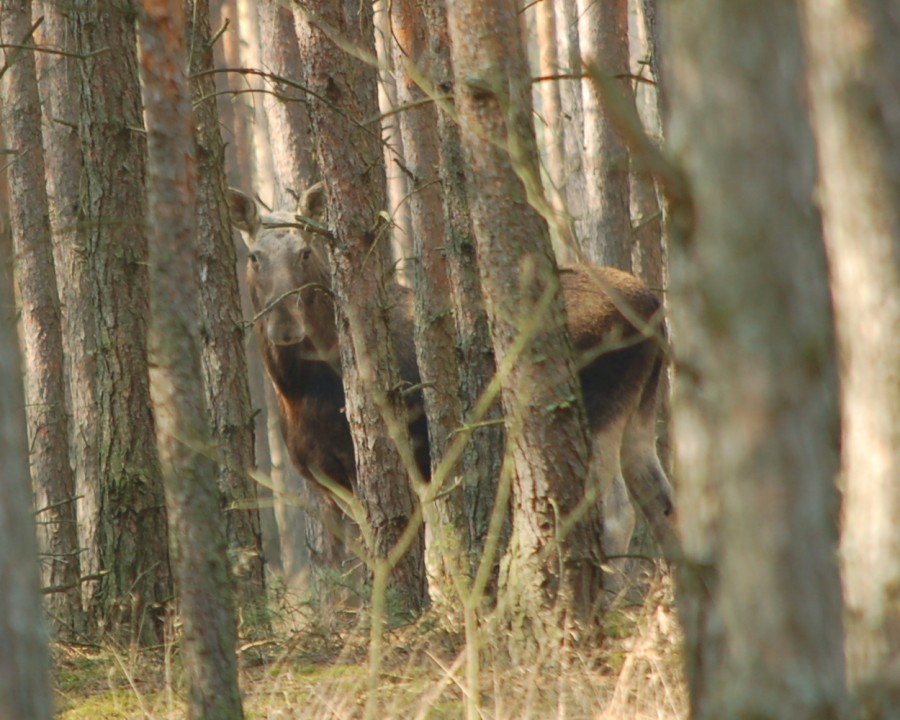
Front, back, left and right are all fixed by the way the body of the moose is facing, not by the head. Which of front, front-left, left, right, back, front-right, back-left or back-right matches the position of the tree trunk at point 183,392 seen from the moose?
left

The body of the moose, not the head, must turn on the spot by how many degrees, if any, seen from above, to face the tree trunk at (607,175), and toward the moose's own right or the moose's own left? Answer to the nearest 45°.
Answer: approximately 135° to the moose's own right

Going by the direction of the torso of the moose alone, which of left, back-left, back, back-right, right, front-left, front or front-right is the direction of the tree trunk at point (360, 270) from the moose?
left

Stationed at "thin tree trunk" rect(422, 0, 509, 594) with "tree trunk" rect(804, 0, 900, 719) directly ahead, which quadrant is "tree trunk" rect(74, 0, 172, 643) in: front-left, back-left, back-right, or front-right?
front-right

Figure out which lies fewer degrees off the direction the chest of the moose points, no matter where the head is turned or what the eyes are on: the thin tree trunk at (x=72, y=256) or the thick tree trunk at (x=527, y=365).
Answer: the thin tree trunk

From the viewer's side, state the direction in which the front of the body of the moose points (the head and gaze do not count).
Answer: to the viewer's left

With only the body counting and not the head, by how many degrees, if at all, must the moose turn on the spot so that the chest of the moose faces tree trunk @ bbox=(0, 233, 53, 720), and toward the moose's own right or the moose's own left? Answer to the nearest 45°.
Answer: approximately 90° to the moose's own left

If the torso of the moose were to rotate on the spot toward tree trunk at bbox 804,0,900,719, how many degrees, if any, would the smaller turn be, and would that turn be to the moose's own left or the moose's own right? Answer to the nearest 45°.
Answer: approximately 90° to the moose's own left

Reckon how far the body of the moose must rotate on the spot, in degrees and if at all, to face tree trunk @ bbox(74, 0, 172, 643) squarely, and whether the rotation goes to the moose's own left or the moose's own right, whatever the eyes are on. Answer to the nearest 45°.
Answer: approximately 45° to the moose's own left

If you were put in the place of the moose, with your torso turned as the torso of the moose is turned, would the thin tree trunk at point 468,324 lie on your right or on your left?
on your left

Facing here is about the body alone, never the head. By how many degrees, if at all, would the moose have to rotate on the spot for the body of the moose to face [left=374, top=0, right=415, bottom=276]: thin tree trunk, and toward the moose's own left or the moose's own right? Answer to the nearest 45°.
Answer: approximately 90° to the moose's own right
